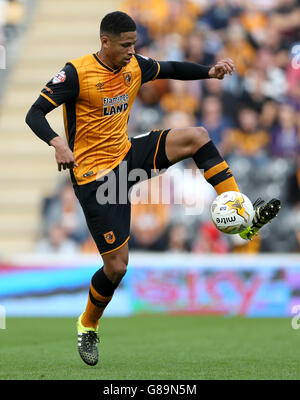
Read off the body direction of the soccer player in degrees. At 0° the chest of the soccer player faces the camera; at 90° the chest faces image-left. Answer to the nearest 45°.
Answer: approximately 315°

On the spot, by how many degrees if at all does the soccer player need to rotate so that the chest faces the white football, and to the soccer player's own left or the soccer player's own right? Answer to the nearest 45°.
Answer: approximately 45° to the soccer player's own left

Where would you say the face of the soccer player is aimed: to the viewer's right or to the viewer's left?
to the viewer's right
